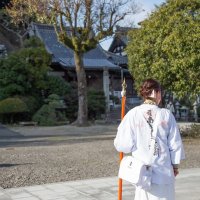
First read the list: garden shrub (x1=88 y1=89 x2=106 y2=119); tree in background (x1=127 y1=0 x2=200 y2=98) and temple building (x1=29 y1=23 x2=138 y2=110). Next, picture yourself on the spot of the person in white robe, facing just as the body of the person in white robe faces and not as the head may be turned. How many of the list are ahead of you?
3

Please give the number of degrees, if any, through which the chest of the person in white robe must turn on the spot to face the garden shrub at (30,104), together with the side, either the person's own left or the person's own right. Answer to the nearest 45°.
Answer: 0° — they already face it

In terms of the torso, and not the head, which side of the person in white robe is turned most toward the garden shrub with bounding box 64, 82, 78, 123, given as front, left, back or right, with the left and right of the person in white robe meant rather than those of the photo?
front

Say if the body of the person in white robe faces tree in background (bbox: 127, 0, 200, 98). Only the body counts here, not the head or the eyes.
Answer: yes

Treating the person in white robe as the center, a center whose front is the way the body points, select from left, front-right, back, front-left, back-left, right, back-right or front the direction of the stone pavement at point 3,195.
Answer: front-left

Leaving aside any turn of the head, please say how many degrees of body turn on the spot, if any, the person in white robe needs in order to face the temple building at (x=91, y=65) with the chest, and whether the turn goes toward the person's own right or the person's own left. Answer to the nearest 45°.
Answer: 0° — they already face it

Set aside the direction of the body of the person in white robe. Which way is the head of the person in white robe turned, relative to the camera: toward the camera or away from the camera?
away from the camera

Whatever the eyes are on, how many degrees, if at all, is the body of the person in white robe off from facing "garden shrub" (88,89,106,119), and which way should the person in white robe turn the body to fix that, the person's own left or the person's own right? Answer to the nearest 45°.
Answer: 0° — they already face it

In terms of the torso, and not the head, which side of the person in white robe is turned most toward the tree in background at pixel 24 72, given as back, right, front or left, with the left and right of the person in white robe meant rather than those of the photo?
front

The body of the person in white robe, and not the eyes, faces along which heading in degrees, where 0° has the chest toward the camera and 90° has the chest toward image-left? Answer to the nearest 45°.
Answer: approximately 180°

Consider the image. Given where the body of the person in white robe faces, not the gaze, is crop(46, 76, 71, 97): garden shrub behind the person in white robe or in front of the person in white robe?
in front
